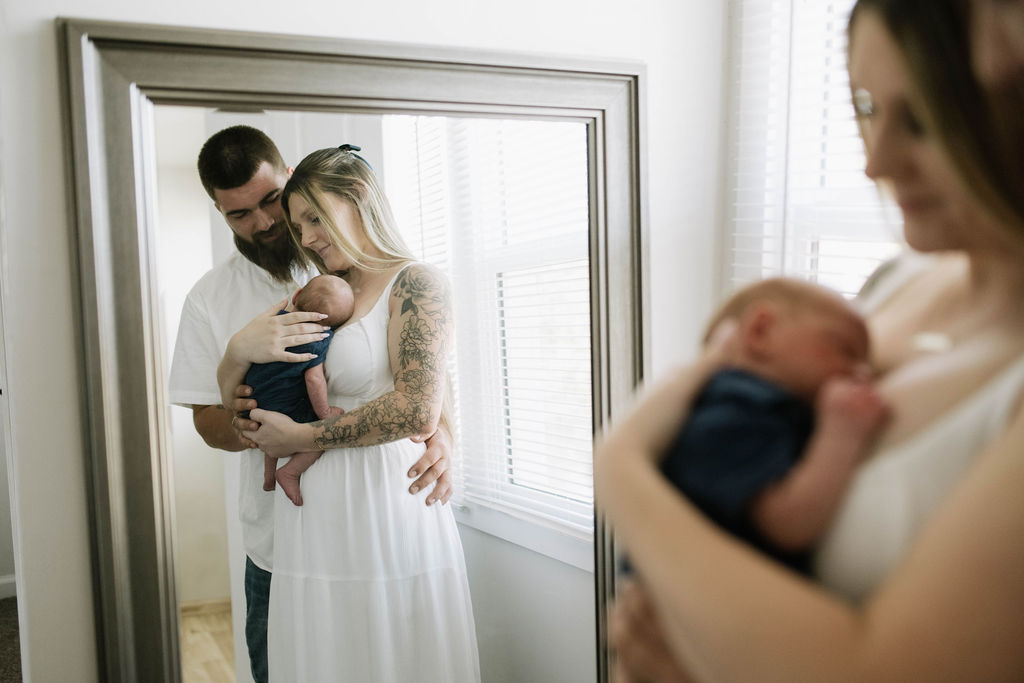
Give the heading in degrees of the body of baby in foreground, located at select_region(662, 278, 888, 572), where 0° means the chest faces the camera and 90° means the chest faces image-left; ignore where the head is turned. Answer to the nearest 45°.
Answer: approximately 270°
